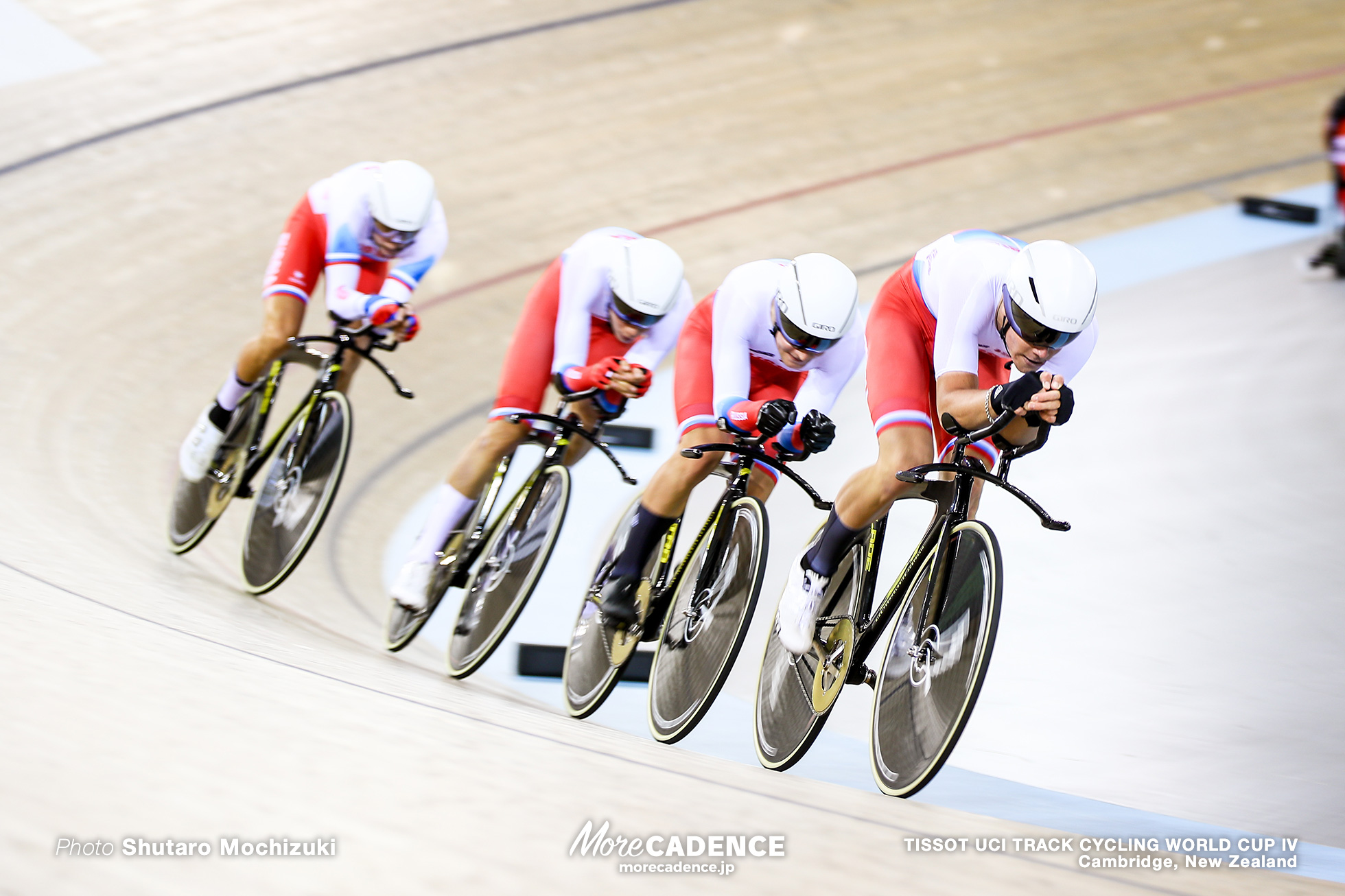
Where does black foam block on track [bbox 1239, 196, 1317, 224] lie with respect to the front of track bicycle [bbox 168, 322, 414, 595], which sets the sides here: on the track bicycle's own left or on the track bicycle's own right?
on the track bicycle's own left

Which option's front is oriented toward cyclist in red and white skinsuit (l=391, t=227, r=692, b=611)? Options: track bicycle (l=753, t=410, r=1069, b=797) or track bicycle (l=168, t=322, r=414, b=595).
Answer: track bicycle (l=168, t=322, r=414, b=595)

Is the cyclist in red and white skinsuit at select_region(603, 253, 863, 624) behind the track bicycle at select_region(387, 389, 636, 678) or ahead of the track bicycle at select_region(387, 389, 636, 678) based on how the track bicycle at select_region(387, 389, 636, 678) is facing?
ahead

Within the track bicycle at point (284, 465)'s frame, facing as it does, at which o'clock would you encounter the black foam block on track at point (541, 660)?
The black foam block on track is roughly at 11 o'clock from the track bicycle.

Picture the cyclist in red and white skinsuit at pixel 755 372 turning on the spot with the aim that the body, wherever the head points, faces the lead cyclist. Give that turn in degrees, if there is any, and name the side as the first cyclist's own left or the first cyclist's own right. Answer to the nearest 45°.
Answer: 0° — they already face them

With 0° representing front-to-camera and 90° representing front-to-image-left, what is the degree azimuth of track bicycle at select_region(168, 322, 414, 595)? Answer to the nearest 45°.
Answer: approximately 315°

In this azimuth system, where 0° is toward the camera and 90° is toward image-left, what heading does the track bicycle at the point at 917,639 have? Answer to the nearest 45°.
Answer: approximately 315°

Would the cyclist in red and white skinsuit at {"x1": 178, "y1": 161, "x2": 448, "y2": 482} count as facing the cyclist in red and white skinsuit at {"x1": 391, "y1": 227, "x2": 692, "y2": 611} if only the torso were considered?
yes

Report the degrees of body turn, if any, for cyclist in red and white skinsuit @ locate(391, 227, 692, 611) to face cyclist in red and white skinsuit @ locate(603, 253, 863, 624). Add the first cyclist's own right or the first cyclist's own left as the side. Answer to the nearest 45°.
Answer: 0° — they already face them

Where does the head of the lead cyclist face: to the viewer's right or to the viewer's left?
to the viewer's right

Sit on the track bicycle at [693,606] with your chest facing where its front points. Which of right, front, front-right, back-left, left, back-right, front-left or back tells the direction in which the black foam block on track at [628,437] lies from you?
back-left

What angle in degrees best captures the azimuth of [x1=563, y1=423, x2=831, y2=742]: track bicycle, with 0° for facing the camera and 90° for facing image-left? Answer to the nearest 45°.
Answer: approximately 315°

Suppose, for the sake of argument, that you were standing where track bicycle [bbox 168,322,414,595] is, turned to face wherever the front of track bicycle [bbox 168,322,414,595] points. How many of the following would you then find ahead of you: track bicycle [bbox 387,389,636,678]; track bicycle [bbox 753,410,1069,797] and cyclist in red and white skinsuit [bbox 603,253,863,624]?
3

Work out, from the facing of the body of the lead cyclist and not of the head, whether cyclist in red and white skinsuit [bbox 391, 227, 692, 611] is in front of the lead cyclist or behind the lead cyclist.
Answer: behind

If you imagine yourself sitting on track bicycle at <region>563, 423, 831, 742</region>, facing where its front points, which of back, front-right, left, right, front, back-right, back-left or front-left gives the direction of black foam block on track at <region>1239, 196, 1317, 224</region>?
left

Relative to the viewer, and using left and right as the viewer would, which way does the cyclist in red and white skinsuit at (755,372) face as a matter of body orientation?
facing the viewer and to the right of the viewer
